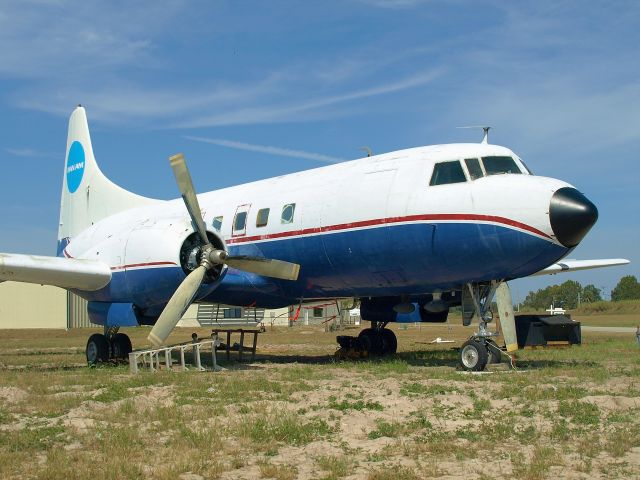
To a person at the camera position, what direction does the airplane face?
facing the viewer and to the right of the viewer
